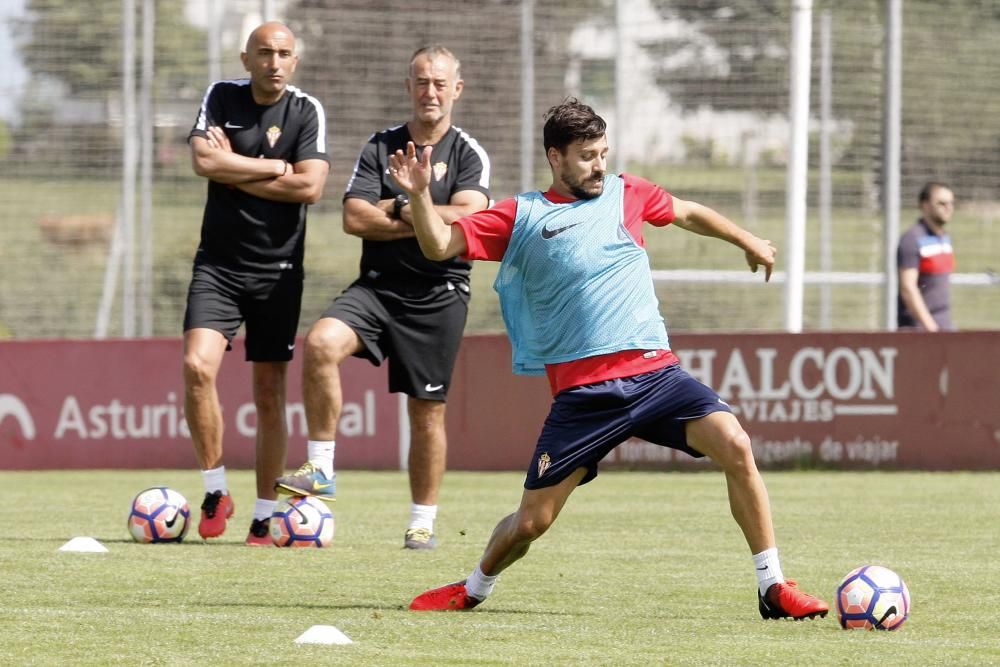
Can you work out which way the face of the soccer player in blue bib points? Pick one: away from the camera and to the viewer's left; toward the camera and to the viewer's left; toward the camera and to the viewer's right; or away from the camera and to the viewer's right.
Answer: toward the camera and to the viewer's right

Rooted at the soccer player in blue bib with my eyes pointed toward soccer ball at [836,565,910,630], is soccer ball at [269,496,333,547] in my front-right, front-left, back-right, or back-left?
back-left

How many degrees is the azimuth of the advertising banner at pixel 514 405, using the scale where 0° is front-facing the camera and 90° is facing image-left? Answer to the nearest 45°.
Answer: approximately 0°

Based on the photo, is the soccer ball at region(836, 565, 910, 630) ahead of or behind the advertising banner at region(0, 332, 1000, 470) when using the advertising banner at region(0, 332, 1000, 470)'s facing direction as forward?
ahead

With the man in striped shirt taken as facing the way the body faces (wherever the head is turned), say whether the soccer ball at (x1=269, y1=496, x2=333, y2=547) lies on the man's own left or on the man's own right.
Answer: on the man's own right

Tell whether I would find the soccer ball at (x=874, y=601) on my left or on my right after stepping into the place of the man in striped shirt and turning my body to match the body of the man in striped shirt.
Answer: on my right

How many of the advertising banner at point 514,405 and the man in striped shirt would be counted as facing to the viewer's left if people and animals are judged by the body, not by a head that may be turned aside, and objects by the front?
0

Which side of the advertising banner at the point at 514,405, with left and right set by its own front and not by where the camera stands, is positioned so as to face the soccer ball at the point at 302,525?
front

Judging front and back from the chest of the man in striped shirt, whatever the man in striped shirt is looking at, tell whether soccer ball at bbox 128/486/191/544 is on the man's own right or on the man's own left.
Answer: on the man's own right

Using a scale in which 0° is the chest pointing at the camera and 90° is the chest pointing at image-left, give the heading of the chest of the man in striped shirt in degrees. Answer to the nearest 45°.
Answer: approximately 315°

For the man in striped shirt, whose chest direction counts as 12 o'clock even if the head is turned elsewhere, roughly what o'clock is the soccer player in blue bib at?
The soccer player in blue bib is roughly at 2 o'clock from the man in striped shirt.

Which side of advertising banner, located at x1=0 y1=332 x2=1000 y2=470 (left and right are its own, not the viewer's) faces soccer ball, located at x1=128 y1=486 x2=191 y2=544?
front
